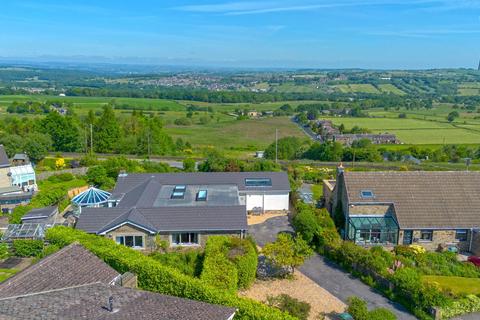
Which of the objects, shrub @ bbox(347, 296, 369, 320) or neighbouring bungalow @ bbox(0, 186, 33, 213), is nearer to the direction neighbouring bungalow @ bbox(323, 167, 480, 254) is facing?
the shrub

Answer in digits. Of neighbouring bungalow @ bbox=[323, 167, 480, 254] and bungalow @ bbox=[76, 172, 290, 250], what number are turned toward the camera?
2

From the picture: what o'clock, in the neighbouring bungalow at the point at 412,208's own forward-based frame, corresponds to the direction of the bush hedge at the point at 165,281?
The bush hedge is roughly at 1 o'clock from the neighbouring bungalow.

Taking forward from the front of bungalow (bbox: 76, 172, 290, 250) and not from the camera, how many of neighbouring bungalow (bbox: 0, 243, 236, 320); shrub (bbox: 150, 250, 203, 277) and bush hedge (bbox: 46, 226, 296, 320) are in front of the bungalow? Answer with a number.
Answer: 3

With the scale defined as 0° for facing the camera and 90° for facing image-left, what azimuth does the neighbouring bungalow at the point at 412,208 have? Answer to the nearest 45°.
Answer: approximately 0°

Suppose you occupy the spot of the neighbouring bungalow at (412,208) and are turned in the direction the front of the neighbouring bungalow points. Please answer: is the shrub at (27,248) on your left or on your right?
on your right

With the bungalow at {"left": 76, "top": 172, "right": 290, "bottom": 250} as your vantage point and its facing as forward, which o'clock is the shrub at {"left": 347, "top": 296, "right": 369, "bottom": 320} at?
The shrub is roughly at 11 o'clock from the bungalow.

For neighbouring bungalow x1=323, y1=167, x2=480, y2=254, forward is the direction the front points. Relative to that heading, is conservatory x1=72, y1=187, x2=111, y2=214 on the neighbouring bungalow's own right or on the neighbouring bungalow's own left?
on the neighbouring bungalow's own right
